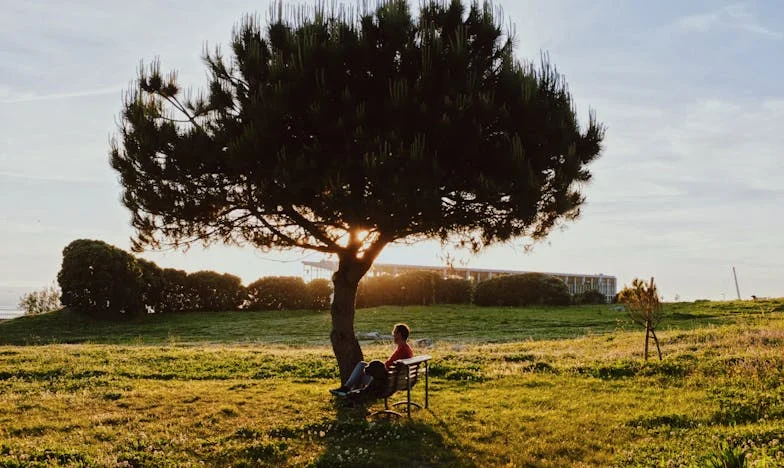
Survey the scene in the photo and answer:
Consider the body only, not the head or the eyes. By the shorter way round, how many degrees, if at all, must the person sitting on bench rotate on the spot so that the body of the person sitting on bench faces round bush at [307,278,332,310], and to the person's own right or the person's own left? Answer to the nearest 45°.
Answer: approximately 90° to the person's own right

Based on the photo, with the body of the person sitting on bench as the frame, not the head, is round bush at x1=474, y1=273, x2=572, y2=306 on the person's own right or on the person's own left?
on the person's own right

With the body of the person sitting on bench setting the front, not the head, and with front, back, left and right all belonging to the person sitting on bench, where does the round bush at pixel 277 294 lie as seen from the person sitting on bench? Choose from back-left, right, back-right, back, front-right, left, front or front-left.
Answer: right

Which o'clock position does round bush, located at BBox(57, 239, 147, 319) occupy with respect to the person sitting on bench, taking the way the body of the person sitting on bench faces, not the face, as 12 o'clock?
The round bush is roughly at 2 o'clock from the person sitting on bench.

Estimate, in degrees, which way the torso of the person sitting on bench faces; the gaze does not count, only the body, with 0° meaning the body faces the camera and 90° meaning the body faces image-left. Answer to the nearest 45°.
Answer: approximately 90°

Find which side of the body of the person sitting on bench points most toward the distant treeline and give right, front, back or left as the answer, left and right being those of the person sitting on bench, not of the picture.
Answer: right

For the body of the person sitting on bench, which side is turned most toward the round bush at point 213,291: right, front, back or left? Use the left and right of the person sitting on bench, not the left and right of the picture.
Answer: right

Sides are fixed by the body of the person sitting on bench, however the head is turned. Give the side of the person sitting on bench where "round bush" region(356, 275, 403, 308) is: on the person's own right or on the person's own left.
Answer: on the person's own right
